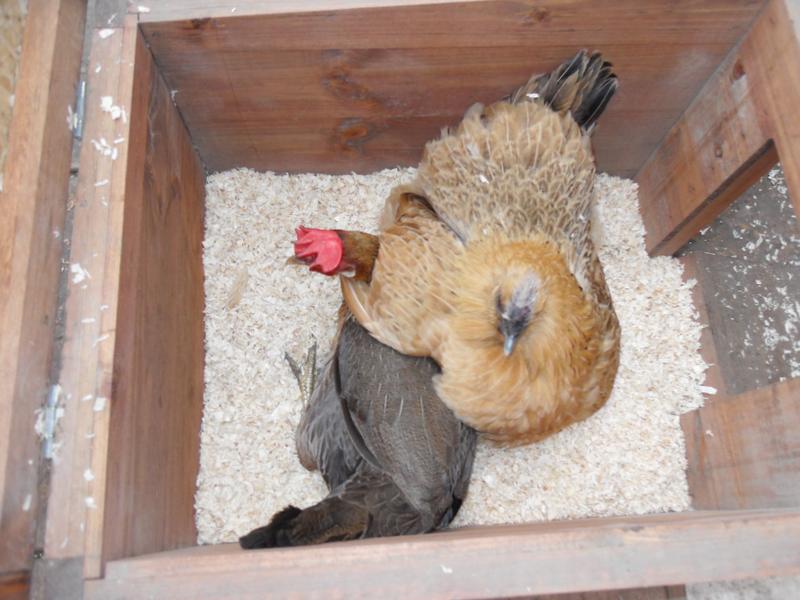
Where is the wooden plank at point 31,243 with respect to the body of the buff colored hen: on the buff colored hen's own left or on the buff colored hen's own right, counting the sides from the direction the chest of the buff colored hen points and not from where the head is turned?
on the buff colored hen's own right

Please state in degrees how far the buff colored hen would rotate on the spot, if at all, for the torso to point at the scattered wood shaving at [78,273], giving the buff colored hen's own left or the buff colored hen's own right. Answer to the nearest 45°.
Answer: approximately 45° to the buff colored hen's own right

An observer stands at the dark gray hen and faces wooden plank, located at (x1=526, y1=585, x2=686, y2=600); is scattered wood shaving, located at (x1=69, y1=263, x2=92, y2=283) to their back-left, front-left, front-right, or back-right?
back-right

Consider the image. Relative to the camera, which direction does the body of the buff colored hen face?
toward the camera

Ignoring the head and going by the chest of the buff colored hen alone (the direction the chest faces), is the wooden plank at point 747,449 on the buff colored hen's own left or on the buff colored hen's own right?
on the buff colored hen's own left
